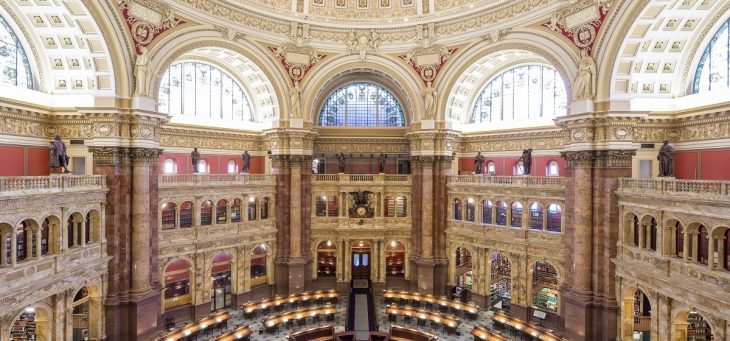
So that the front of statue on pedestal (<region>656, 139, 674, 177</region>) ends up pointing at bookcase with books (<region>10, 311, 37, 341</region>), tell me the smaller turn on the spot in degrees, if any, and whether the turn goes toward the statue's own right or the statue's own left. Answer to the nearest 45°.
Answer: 0° — it already faces it

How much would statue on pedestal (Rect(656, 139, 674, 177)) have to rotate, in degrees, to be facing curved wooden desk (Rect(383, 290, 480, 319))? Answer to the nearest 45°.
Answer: approximately 45° to its right

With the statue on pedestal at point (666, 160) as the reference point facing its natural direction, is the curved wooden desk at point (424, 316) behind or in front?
in front

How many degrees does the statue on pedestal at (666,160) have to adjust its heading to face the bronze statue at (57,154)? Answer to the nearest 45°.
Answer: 0° — it already faces it

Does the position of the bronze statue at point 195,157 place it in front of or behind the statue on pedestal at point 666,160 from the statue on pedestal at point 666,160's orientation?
in front

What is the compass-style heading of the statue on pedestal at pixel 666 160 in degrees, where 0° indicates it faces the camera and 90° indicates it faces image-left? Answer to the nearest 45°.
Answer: approximately 45°

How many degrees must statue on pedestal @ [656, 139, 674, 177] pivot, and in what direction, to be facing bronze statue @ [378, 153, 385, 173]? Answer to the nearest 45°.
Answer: approximately 45° to its right
